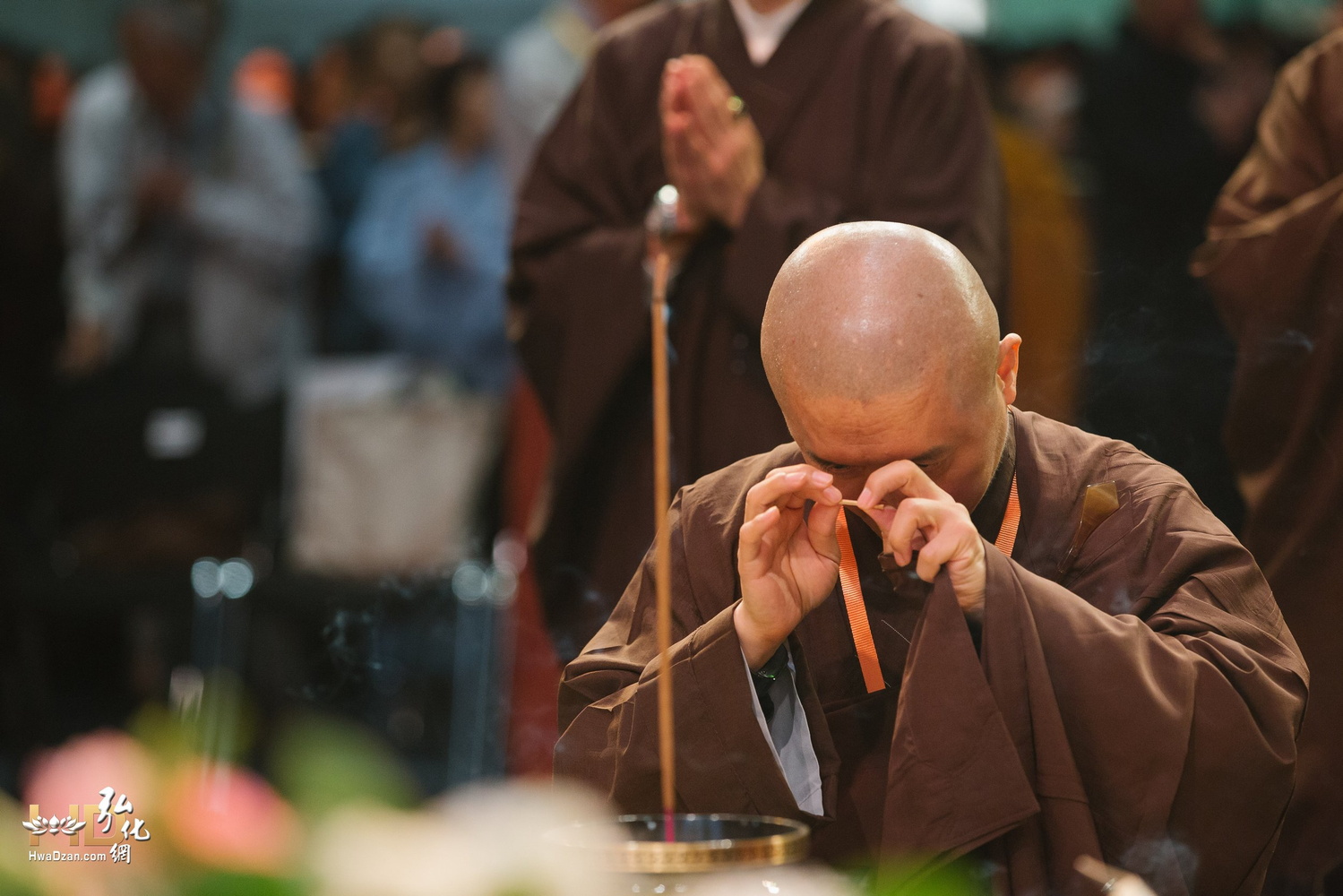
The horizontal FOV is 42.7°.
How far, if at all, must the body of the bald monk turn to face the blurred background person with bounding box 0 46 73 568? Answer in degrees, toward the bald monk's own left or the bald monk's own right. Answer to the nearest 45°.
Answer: approximately 90° to the bald monk's own right

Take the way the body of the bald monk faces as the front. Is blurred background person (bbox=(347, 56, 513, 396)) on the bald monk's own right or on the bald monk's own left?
on the bald monk's own right

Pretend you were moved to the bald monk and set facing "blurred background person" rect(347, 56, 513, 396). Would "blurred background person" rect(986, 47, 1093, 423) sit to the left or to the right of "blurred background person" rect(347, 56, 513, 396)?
right

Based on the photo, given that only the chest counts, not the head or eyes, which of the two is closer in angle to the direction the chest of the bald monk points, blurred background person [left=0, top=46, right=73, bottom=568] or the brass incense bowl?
the brass incense bowl

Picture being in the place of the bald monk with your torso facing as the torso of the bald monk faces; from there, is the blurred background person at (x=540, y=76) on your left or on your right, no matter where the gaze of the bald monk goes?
on your right

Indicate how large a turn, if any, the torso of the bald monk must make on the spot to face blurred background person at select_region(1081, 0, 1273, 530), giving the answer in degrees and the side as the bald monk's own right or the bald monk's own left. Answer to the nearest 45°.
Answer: approximately 135° to the bald monk's own right

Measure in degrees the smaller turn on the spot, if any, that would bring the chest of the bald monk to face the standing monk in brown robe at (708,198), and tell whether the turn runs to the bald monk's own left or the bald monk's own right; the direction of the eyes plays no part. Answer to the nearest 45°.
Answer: approximately 135° to the bald monk's own right

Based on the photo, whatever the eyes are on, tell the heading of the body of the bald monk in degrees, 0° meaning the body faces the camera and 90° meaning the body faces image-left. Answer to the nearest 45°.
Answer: approximately 45°

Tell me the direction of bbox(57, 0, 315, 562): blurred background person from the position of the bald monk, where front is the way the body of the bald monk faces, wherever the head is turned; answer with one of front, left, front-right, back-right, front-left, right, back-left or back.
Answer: right

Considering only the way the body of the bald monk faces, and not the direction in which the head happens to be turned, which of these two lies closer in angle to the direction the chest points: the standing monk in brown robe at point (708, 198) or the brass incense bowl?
the brass incense bowl

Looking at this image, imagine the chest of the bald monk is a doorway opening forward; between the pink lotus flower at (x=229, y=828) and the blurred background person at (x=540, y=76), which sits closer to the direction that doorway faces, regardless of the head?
the pink lotus flower
